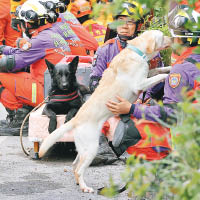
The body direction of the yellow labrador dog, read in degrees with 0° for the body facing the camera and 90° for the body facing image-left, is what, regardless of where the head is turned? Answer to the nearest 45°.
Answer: approximately 270°

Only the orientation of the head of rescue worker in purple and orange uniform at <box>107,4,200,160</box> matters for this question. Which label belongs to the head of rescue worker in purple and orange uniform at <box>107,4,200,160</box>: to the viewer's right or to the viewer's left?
to the viewer's left

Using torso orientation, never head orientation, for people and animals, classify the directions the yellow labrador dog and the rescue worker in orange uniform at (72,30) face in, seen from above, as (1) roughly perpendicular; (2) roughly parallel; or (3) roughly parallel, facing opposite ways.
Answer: roughly parallel, facing opposite ways

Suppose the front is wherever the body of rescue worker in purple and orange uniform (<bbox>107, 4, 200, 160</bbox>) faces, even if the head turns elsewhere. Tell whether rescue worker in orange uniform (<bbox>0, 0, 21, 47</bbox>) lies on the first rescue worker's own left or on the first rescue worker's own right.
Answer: on the first rescue worker's own right

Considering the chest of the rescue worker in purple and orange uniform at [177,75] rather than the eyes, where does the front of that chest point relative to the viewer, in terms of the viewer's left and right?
facing to the left of the viewer
